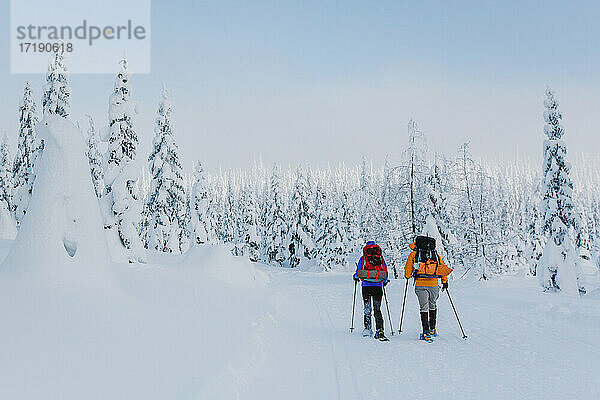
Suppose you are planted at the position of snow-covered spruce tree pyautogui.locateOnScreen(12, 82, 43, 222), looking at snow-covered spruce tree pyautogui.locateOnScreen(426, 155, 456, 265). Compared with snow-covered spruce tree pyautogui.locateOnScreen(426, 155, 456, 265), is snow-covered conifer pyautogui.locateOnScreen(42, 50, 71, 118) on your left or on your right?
right

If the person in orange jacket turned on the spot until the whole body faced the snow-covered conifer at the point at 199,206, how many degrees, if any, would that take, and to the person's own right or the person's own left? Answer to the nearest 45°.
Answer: approximately 45° to the person's own left

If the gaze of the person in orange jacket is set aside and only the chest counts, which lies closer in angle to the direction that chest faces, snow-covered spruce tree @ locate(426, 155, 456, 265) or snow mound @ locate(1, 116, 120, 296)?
the snow-covered spruce tree

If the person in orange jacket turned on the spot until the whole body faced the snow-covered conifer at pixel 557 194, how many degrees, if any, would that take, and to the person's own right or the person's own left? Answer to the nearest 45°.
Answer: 0° — they already face it

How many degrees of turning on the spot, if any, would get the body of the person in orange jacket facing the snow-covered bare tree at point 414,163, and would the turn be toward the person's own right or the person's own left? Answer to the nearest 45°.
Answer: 0° — they already face it

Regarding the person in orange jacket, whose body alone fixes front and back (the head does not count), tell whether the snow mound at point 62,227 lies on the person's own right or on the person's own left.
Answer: on the person's own left

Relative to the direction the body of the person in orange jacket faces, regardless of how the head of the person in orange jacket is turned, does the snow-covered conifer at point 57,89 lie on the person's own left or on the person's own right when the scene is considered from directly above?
on the person's own left

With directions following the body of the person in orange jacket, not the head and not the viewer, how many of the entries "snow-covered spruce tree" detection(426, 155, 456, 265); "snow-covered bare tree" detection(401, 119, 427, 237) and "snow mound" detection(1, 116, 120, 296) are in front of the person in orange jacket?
2

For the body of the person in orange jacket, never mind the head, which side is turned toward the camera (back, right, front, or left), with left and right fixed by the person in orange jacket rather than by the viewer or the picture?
back

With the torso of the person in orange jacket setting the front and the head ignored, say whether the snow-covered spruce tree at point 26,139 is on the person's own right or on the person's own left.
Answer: on the person's own left

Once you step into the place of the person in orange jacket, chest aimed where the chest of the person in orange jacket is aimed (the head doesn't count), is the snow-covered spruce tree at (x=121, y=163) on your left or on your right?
on your left
